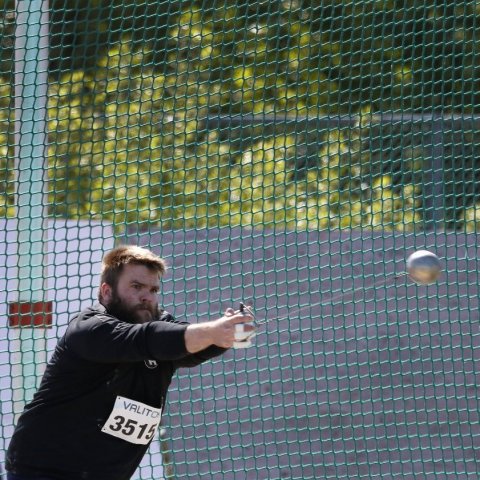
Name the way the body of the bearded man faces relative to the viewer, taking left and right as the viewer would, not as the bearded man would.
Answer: facing the viewer and to the right of the viewer

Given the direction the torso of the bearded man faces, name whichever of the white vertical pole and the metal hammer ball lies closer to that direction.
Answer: the metal hammer ball

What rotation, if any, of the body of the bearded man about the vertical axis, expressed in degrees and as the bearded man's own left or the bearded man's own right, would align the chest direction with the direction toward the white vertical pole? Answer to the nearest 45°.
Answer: approximately 135° to the bearded man's own left

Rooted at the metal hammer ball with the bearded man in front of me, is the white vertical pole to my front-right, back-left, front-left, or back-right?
front-right

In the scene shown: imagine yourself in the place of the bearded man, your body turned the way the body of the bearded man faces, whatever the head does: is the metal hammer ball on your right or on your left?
on your left

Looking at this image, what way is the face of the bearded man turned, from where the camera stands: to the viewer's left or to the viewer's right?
to the viewer's right
